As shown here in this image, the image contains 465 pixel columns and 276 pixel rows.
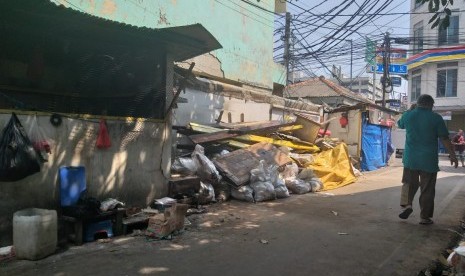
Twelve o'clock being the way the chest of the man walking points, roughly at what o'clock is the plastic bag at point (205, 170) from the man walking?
The plastic bag is roughly at 9 o'clock from the man walking.

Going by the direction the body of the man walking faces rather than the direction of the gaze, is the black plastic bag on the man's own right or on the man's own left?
on the man's own left

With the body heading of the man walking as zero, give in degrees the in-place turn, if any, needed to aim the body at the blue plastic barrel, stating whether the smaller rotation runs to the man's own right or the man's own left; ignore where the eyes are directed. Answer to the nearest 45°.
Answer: approximately 135° to the man's own left

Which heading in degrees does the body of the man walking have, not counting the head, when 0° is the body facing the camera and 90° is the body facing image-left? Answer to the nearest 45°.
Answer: approximately 180°

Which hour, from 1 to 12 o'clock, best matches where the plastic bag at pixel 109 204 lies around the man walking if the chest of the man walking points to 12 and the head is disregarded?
The plastic bag is roughly at 8 o'clock from the man walking.

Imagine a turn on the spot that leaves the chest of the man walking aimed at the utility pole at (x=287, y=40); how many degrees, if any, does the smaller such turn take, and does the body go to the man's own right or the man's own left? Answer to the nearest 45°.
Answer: approximately 45° to the man's own left

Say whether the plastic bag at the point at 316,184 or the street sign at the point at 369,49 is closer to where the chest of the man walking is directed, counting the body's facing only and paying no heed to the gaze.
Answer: the street sign

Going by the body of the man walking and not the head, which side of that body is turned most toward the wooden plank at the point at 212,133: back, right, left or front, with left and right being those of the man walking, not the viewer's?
left

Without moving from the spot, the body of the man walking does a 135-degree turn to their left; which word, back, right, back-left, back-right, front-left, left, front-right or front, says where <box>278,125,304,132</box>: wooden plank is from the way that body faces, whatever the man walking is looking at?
right

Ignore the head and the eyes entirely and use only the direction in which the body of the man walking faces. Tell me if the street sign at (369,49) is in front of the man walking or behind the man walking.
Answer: in front

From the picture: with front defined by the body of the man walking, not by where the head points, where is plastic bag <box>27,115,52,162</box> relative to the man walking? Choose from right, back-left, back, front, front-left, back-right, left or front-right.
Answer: back-left

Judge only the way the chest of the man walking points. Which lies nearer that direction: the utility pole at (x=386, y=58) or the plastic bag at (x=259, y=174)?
the utility pole

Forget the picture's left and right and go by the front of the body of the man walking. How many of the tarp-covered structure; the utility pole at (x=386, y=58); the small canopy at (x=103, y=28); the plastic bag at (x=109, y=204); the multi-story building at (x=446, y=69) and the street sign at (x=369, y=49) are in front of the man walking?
4
